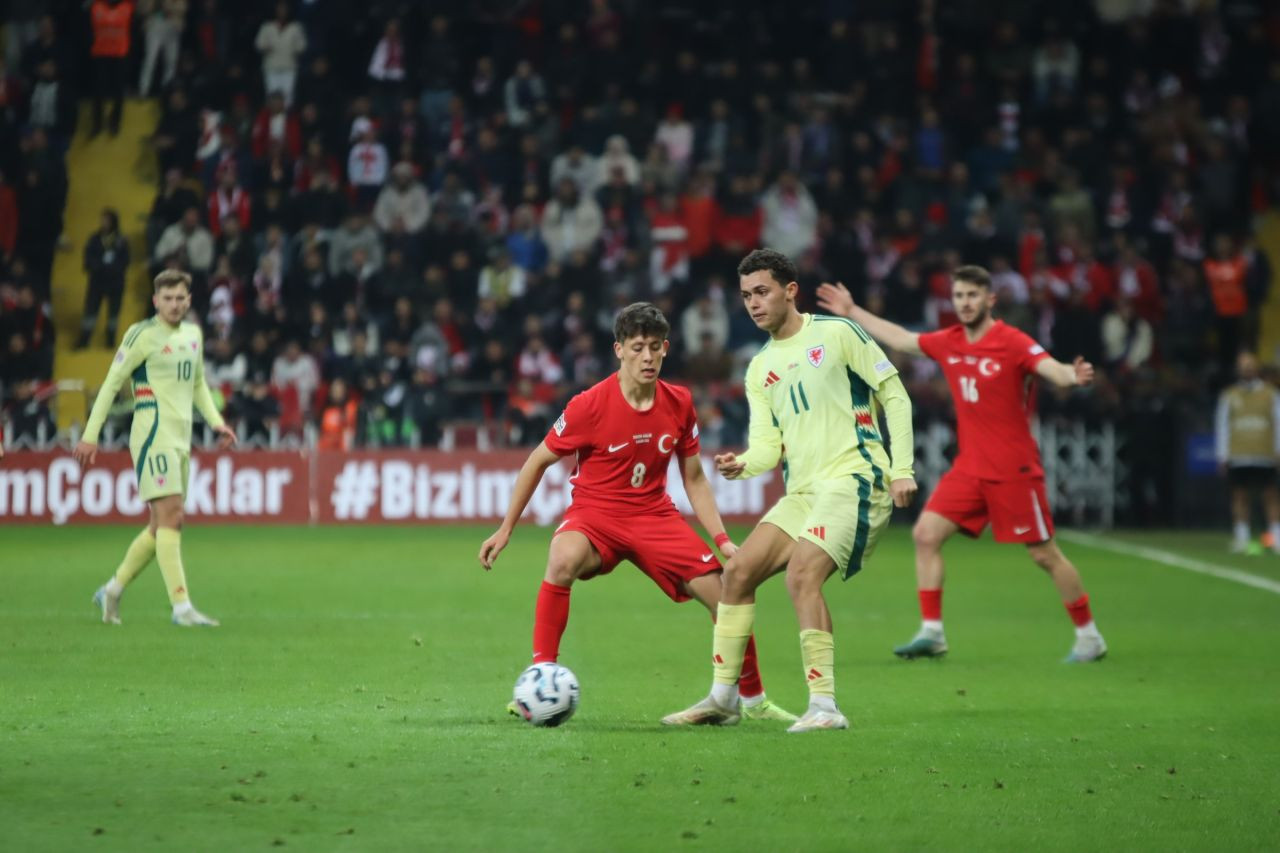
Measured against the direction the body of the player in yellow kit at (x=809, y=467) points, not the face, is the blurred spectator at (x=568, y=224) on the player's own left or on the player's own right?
on the player's own right

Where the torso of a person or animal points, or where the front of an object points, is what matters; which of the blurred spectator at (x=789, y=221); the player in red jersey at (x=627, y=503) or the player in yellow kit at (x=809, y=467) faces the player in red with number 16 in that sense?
the blurred spectator

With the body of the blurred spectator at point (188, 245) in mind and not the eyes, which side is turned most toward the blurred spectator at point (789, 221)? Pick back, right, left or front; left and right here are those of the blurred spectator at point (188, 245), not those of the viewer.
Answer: left

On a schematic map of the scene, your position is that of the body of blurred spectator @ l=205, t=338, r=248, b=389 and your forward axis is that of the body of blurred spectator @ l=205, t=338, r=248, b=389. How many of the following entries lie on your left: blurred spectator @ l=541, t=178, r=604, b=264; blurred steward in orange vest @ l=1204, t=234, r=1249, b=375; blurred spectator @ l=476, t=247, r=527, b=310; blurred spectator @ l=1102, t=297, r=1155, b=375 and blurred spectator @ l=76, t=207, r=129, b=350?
4

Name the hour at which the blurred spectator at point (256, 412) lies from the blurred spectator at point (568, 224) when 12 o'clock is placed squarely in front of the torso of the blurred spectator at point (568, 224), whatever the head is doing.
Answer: the blurred spectator at point (256, 412) is roughly at 2 o'clock from the blurred spectator at point (568, 224).

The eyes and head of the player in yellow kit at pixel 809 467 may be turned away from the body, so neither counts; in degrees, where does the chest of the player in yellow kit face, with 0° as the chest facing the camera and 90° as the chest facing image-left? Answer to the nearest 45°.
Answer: approximately 45°

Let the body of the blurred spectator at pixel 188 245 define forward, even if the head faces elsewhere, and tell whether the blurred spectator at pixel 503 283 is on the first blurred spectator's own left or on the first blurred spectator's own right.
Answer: on the first blurred spectator's own left

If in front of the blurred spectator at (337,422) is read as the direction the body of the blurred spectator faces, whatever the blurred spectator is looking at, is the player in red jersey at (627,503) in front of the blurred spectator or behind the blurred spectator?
in front

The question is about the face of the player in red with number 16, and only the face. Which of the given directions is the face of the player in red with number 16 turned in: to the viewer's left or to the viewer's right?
to the viewer's left

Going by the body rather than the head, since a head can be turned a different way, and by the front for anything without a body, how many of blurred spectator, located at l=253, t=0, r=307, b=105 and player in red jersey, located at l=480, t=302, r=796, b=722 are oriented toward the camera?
2

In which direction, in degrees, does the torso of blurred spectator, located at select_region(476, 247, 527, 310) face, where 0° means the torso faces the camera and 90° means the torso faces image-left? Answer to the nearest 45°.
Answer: approximately 0°

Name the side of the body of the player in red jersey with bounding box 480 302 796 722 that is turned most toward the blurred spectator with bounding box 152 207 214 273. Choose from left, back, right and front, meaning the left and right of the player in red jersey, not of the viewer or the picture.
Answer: back
